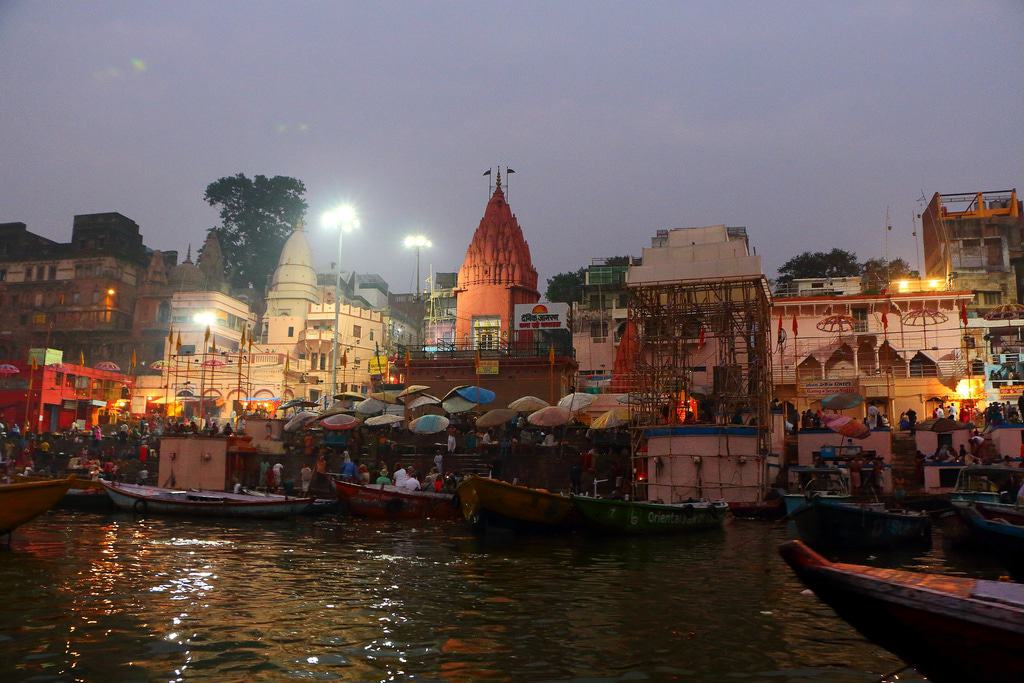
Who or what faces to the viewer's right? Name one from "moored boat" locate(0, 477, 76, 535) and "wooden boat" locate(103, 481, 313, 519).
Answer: the moored boat

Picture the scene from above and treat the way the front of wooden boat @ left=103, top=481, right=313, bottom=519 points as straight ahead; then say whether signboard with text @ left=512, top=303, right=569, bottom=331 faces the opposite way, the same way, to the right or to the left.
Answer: to the left

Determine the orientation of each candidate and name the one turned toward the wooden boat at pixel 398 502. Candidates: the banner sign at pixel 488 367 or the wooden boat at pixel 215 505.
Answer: the banner sign

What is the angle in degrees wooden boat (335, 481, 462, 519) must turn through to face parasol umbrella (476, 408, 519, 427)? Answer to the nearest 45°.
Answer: approximately 135° to its right

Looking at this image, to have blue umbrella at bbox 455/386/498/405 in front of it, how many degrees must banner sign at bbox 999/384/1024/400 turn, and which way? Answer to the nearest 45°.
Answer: approximately 45° to its right

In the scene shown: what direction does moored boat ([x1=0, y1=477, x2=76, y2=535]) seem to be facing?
to the viewer's right

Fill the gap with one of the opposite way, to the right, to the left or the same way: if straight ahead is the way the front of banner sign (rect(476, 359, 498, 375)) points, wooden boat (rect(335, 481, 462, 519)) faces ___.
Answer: to the right

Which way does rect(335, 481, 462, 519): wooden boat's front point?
to the viewer's left

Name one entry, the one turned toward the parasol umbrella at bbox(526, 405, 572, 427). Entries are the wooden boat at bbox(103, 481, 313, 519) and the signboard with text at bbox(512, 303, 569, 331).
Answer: the signboard with text
